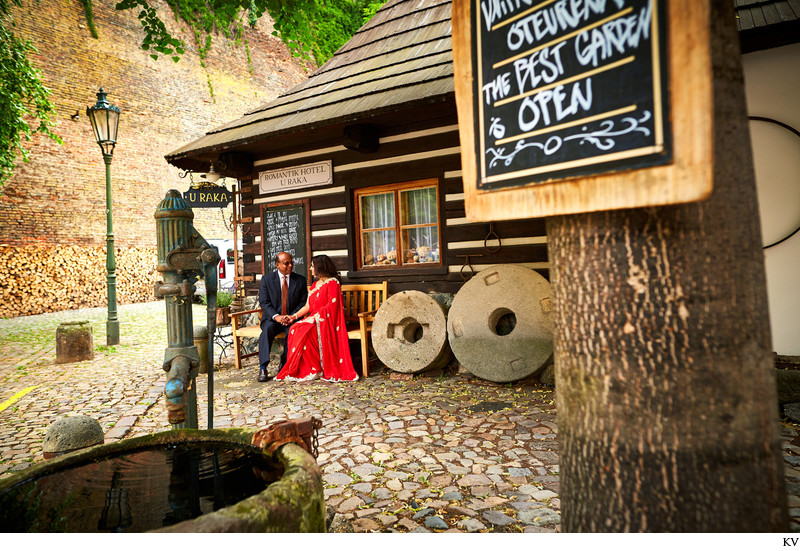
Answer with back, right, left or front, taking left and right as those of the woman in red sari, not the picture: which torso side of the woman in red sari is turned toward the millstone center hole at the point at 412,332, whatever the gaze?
back

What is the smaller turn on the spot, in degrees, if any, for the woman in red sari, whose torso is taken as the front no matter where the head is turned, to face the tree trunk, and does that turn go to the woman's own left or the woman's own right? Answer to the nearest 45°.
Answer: approximately 90° to the woman's own left

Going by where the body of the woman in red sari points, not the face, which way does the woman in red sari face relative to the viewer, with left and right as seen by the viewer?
facing to the left of the viewer

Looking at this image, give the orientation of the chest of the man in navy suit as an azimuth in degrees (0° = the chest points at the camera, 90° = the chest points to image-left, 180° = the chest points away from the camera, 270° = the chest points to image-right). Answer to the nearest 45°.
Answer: approximately 0°

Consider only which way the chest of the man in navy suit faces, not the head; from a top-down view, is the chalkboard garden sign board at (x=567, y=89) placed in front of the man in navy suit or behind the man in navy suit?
in front

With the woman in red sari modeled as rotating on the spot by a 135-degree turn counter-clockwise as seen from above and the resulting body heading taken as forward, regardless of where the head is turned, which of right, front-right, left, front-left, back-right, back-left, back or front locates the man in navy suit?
back

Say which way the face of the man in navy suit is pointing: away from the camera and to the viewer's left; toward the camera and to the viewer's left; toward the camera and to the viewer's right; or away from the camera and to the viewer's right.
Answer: toward the camera and to the viewer's right

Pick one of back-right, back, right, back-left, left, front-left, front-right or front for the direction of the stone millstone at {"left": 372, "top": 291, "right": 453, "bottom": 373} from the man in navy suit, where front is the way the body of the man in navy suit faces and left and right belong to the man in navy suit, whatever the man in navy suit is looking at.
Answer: front-left

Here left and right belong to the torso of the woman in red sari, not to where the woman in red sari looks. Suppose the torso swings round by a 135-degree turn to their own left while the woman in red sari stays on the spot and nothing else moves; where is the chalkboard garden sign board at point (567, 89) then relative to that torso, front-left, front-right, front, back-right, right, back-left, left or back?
front-right
